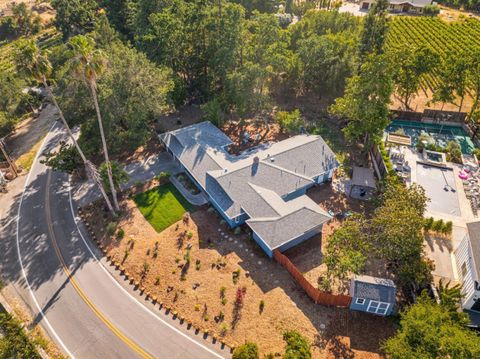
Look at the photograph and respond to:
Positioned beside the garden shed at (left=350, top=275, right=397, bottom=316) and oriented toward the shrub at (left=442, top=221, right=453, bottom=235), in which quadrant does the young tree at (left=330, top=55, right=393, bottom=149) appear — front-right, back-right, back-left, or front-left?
front-left

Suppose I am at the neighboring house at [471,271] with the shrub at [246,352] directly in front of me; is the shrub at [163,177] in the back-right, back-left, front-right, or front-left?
front-right

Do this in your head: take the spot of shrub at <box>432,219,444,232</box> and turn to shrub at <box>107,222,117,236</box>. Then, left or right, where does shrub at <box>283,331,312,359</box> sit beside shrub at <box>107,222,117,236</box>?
left

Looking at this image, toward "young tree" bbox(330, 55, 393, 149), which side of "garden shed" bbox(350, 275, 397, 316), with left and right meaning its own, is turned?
back

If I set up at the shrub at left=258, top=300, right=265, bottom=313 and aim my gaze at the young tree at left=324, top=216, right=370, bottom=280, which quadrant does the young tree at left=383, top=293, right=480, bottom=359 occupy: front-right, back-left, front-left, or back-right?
front-right

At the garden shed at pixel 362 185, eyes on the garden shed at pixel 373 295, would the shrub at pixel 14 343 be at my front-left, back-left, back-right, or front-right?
front-right

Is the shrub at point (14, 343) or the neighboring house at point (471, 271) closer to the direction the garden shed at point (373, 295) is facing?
the shrub

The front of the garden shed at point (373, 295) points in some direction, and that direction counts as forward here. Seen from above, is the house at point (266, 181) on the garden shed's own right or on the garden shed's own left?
on the garden shed's own right

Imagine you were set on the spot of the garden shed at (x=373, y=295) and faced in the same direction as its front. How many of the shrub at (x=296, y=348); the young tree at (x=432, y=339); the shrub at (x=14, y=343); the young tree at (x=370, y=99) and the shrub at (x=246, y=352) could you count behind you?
1

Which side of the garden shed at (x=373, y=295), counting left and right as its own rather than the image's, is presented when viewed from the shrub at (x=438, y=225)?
back

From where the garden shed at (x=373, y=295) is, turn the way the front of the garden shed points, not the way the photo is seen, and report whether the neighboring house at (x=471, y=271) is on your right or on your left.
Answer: on your left

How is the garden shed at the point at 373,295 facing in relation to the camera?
toward the camera

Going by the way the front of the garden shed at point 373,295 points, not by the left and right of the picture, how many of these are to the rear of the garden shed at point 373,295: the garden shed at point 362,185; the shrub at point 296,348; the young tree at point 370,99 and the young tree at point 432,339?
2

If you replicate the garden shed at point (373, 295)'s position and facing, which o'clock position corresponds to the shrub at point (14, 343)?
The shrub is roughly at 2 o'clock from the garden shed.

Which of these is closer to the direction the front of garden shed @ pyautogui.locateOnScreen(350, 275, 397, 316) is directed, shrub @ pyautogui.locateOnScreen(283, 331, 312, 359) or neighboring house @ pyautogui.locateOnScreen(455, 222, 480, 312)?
the shrub
